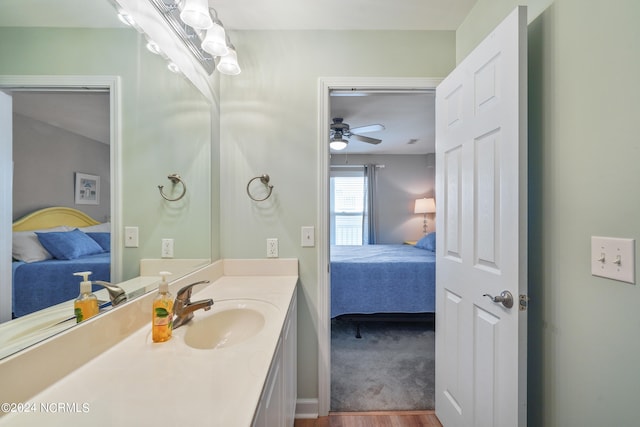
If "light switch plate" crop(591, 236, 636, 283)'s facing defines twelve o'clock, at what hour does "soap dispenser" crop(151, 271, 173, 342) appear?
The soap dispenser is roughly at 12 o'clock from the light switch plate.

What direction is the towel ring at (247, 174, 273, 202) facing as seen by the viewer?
toward the camera

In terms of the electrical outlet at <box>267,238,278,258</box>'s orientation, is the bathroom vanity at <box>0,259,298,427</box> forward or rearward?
forward

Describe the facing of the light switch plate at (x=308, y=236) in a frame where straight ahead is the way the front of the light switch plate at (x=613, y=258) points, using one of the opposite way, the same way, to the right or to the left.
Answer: to the left

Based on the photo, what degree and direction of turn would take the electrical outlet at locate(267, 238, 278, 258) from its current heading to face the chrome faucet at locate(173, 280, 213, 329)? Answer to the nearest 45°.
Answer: approximately 45° to its right

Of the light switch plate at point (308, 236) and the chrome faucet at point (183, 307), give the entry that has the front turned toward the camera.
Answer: the light switch plate

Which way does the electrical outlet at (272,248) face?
toward the camera

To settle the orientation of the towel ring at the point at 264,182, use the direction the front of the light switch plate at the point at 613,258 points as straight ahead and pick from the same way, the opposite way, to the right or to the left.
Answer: to the left

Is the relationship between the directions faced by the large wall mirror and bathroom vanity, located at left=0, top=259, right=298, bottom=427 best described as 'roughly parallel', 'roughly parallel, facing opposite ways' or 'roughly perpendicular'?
roughly parallel

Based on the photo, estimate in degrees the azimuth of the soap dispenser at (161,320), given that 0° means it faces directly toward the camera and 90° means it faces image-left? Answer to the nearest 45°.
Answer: approximately 315°

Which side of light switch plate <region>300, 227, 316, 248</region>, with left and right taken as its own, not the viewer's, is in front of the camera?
front

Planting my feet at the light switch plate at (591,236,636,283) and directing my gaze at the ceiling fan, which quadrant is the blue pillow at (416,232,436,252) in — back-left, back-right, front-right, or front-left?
front-right

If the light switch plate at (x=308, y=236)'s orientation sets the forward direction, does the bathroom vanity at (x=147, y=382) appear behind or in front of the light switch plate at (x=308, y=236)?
in front

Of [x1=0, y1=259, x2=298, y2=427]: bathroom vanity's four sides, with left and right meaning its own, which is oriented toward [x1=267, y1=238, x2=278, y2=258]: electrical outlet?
left

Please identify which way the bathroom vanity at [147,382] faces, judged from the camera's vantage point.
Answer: facing the viewer and to the right of the viewer

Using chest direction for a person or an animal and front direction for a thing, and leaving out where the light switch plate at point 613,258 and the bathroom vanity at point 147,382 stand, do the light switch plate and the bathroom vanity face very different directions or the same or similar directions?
very different directions

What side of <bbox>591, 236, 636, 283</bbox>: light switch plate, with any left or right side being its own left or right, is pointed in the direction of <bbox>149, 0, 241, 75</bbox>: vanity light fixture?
front

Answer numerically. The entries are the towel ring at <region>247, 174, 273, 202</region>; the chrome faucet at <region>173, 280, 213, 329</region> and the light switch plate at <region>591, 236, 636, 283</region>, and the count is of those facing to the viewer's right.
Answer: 1

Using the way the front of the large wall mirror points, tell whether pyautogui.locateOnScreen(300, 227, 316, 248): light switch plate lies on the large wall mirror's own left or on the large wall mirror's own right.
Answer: on the large wall mirror's own left
